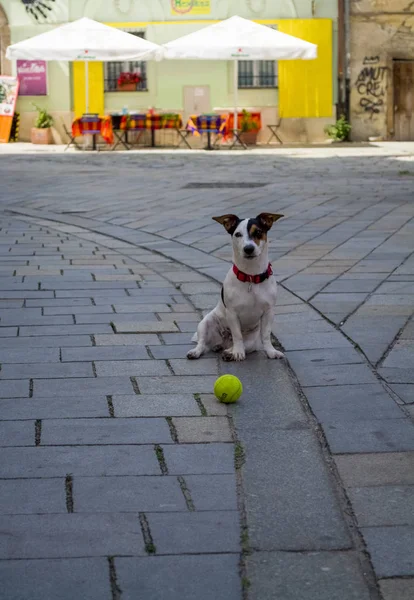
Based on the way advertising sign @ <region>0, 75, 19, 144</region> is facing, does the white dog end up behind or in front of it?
in front

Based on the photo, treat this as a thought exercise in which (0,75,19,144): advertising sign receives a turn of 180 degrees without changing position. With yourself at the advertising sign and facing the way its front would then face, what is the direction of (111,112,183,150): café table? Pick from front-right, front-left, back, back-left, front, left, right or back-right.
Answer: back-right

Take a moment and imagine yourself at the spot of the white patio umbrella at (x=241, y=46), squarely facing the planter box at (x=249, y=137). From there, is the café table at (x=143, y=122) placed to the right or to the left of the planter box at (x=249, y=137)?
left

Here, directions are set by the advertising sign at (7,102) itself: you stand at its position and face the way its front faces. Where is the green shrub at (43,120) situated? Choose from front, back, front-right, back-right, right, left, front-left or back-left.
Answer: left

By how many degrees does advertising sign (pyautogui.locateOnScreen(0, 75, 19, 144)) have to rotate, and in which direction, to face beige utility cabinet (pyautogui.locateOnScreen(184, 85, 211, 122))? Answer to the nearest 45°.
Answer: approximately 90° to its left

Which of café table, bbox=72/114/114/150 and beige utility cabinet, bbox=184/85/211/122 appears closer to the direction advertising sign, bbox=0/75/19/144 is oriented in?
the café table

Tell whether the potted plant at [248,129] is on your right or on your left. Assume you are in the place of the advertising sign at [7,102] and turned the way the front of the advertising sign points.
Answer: on your left

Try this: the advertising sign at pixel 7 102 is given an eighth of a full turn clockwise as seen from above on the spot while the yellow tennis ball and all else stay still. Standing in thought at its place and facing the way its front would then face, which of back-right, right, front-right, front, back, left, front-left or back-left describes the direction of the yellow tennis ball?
front-left

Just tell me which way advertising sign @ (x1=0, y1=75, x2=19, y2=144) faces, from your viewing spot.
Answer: facing the viewer

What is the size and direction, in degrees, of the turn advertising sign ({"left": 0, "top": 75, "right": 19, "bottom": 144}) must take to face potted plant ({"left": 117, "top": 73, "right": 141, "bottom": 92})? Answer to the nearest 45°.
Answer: approximately 90° to its left

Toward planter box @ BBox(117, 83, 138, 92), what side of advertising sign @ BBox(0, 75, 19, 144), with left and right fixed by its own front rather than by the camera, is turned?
left

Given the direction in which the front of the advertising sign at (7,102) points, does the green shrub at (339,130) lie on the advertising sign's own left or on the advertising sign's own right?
on the advertising sign's own left
